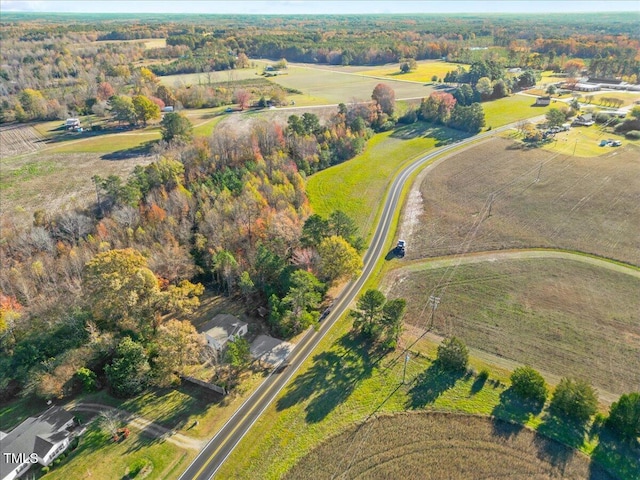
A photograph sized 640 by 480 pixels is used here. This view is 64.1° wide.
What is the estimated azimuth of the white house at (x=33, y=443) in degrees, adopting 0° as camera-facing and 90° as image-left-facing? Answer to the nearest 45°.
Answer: approximately 315°

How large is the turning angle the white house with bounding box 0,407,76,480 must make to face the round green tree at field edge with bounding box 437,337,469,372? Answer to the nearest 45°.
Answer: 0° — it already faces it

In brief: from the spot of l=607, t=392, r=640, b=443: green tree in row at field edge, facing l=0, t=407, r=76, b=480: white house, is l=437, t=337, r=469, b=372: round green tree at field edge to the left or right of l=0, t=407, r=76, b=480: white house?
right

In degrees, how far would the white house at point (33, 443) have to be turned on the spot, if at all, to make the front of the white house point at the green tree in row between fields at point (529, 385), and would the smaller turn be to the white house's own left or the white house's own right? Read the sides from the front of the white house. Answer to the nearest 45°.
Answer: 0° — it already faces it

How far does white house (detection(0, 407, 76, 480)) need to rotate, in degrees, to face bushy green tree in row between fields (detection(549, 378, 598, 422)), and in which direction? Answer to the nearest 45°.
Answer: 0° — it already faces it

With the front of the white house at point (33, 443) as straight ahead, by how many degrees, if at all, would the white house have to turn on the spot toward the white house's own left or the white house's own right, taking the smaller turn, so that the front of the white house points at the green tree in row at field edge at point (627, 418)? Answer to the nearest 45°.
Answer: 0° — it already faces it
